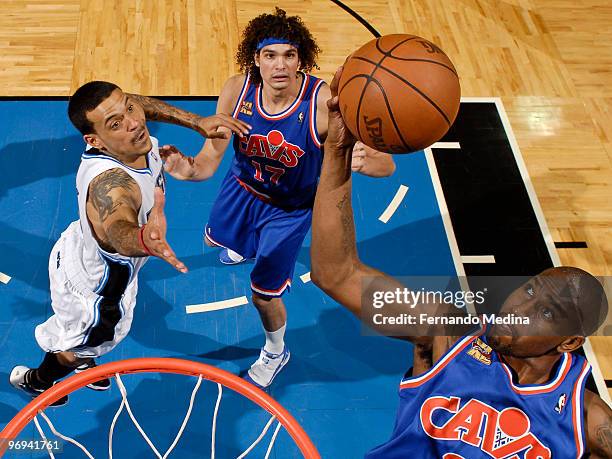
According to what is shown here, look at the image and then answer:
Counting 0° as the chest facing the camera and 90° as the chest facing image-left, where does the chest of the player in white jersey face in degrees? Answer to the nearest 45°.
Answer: approximately 270°

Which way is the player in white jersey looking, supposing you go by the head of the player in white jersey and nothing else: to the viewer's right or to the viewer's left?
to the viewer's right
